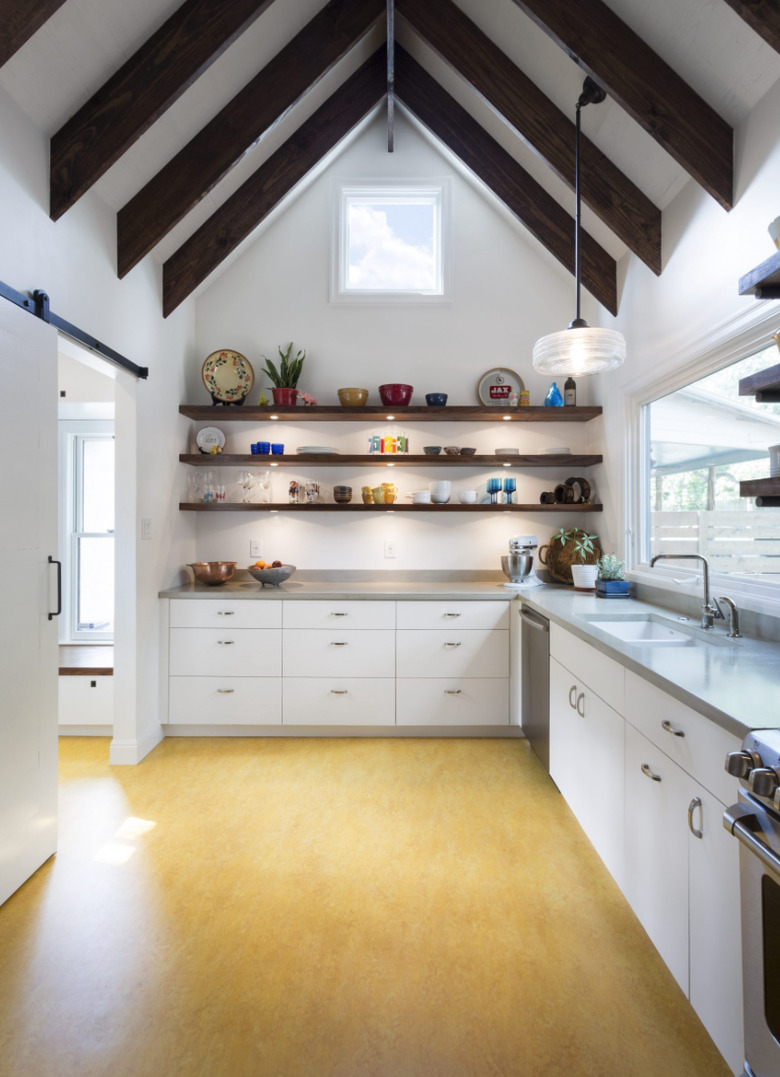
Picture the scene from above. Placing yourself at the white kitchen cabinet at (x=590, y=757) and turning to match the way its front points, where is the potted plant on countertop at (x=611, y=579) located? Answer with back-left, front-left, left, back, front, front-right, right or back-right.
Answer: right

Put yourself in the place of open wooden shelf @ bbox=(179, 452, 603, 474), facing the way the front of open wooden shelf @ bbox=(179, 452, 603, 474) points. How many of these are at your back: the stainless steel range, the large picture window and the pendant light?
0

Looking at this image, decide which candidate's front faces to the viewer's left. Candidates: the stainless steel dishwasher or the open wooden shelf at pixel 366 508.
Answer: the stainless steel dishwasher

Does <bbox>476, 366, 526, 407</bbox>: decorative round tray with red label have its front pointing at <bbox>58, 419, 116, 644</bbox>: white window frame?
no

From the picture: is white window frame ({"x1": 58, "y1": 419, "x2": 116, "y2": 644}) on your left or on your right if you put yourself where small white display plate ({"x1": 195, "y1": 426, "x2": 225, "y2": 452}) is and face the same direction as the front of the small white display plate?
on your right

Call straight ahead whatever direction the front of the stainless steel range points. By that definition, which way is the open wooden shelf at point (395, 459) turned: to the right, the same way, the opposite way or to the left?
to the left

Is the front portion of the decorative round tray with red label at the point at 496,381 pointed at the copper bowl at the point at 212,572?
no

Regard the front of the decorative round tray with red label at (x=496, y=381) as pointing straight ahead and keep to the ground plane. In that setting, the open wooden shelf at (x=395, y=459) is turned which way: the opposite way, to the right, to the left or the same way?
the same way

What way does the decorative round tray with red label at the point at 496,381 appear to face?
toward the camera

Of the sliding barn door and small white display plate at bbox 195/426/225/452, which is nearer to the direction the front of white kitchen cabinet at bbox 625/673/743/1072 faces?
the sliding barn door

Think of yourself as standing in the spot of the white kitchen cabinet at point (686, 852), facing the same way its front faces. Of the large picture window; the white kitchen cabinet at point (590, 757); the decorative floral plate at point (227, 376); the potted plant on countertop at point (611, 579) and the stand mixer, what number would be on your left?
0

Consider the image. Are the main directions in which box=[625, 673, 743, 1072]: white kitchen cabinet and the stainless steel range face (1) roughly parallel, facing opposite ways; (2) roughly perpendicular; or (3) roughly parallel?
roughly parallel

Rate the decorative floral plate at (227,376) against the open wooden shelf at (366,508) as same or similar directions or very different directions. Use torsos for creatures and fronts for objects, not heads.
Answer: same or similar directions

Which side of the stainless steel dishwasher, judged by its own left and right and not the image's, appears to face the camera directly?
left

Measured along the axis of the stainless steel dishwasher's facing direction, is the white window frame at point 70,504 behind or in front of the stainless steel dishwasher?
in front

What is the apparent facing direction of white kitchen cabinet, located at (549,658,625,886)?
to the viewer's left

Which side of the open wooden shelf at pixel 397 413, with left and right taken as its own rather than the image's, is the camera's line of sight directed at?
front

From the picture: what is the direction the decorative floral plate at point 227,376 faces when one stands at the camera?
facing the viewer

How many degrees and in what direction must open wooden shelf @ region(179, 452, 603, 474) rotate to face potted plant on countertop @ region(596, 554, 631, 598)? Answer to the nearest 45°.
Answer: approximately 45° to its left

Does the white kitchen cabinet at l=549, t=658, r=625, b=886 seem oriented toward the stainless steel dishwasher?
no
